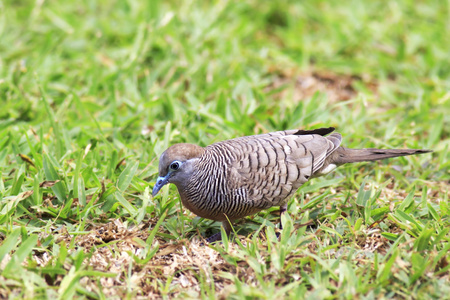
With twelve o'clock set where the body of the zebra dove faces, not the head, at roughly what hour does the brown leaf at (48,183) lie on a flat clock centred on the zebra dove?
The brown leaf is roughly at 12 o'clock from the zebra dove.

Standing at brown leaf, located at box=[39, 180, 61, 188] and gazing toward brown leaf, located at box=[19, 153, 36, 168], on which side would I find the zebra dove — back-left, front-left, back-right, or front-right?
back-right

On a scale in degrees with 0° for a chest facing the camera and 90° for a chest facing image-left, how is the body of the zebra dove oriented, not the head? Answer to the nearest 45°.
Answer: approximately 90°

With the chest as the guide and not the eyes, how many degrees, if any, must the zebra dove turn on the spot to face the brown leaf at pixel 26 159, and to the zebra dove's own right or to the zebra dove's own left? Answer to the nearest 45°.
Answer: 0° — it already faces it
